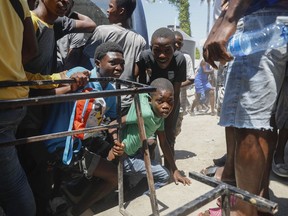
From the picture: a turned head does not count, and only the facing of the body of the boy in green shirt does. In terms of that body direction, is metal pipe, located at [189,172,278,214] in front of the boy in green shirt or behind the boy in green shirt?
in front

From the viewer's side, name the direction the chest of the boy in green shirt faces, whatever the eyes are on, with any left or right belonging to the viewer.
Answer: facing the viewer and to the right of the viewer

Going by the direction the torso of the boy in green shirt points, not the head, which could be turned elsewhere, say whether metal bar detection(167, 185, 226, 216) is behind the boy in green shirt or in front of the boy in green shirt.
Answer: in front

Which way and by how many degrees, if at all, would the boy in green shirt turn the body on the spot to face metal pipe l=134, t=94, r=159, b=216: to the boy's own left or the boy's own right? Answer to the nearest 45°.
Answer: approximately 45° to the boy's own right

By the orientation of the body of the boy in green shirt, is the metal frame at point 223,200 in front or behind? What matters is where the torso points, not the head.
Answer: in front

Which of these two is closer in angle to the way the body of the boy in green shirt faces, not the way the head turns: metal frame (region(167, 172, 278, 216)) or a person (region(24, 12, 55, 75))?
the metal frame

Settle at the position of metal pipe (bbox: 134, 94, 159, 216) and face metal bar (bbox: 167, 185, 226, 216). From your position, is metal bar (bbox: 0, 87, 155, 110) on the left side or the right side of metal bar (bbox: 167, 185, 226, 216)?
right

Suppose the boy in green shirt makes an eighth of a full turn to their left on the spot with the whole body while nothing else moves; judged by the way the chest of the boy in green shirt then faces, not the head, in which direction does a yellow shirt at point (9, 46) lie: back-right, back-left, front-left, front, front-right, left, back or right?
back-right

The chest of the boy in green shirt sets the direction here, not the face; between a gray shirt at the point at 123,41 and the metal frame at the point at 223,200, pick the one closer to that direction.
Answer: the metal frame

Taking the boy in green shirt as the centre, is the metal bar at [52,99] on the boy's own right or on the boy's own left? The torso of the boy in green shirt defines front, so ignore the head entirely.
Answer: on the boy's own right
